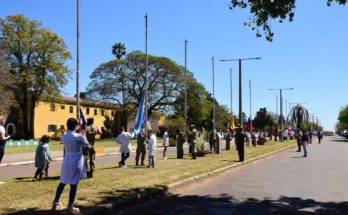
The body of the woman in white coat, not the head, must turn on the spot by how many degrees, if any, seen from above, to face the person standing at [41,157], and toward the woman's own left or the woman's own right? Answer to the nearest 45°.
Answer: approximately 45° to the woman's own left

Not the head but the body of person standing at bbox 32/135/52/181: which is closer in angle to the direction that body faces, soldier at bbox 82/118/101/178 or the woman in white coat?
the soldier

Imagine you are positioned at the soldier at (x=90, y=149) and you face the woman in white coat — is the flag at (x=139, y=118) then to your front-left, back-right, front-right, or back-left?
back-left

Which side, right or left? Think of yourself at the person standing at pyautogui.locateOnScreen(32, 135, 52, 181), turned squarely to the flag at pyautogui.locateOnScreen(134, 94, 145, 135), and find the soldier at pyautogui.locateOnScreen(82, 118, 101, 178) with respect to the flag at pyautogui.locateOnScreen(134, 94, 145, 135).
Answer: right

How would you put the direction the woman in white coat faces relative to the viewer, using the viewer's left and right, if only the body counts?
facing away from the viewer and to the right of the viewer

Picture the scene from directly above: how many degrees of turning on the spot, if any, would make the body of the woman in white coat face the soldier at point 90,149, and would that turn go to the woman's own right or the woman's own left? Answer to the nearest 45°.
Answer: approximately 45° to the woman's own left
